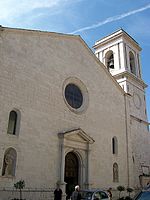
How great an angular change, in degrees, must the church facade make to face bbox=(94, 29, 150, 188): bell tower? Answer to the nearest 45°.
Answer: approximately 90° to its left

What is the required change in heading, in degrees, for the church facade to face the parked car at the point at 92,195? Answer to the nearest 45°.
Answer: approximately 45° to its right

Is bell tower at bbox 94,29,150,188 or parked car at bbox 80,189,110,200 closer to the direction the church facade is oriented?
the parked car

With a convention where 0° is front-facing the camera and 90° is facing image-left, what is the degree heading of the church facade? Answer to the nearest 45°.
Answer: approximately 315°
